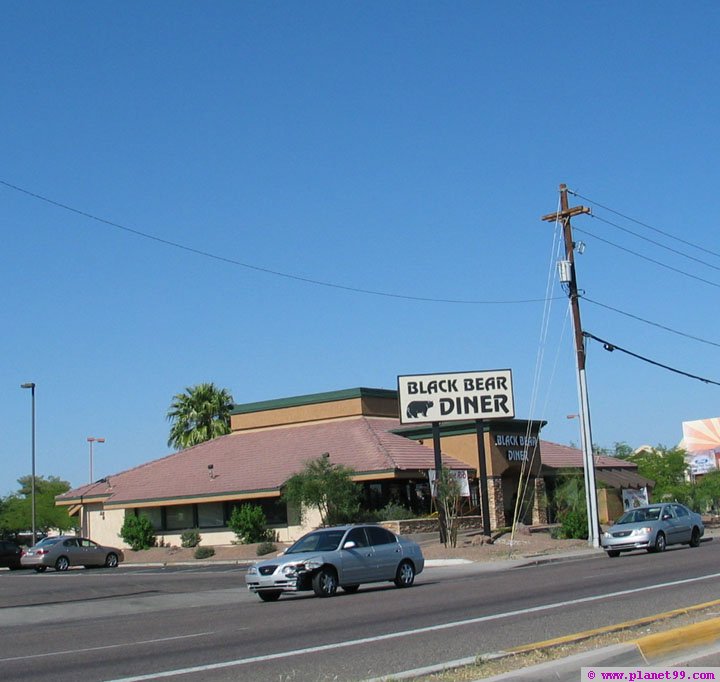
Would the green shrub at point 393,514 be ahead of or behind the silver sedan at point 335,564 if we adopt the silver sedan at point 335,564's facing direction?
behind

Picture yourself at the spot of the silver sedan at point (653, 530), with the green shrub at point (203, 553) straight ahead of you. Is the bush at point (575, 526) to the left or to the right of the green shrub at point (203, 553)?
right

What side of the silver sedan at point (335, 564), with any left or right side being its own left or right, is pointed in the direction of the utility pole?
back

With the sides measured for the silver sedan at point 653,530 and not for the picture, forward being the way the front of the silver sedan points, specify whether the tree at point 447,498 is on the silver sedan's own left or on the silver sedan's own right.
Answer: on the silver sedan's own right

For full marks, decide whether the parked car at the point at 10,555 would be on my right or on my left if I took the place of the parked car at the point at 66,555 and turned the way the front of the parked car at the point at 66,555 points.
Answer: on my left

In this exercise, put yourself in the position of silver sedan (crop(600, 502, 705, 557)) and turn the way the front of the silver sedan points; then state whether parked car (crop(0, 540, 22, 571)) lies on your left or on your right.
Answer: on your right
